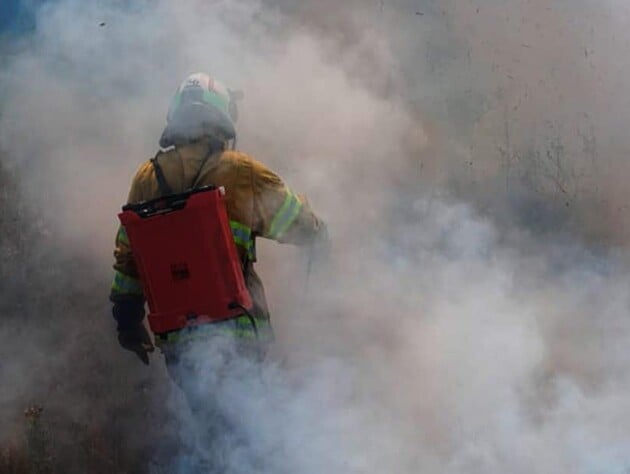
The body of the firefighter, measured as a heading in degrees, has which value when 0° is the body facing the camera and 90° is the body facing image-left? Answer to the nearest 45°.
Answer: approximately 180°
